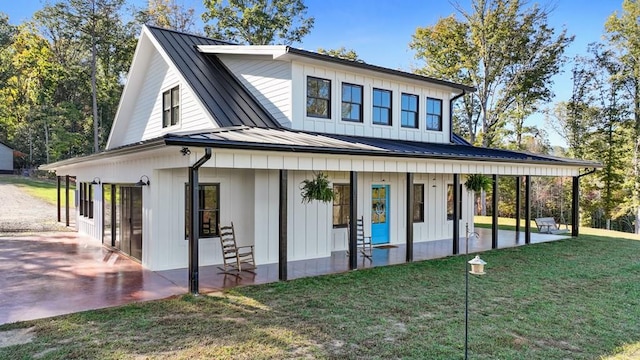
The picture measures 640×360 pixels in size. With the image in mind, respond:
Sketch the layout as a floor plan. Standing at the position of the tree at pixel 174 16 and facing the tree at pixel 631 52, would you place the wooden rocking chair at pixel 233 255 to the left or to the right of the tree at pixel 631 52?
right

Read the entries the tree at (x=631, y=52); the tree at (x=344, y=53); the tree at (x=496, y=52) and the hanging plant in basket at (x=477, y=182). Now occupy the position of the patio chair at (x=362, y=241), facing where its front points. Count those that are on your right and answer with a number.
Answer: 0

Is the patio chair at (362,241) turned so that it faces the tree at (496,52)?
no

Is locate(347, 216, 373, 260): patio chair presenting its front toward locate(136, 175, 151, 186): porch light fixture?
no

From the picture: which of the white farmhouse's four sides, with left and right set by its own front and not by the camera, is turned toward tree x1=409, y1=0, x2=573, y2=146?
left

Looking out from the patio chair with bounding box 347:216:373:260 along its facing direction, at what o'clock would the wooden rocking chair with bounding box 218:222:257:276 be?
The wooden rocking chair is roughly at 3 o'clock from the patio chair.

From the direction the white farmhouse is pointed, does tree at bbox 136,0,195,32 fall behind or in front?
behind

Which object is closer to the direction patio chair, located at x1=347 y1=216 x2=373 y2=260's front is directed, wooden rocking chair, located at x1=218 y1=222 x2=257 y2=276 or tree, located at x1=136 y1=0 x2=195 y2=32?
the wooden rocking chair

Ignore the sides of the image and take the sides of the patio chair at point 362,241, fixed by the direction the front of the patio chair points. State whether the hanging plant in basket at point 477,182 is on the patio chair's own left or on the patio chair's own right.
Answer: on the patio chair's own left

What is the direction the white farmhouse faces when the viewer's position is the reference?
facing the viewer and to the right of the viewer

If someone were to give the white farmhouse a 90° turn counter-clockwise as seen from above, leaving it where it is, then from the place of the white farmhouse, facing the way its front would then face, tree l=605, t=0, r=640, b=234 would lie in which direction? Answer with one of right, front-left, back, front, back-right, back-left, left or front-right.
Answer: front

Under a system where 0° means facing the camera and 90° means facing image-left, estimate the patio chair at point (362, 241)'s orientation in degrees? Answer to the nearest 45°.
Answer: approximately 315°

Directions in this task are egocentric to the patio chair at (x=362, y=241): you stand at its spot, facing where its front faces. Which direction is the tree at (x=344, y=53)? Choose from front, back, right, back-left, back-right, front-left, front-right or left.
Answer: back-left
